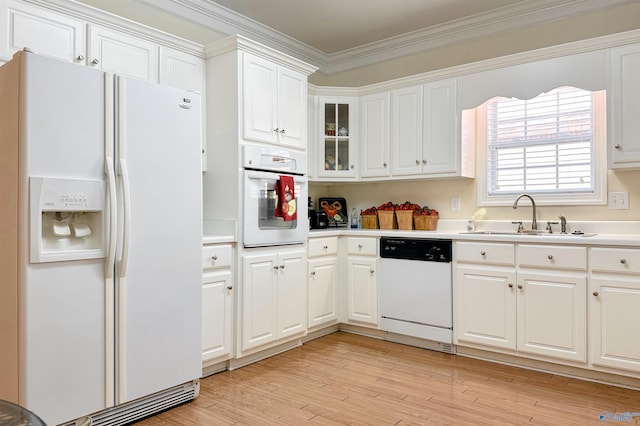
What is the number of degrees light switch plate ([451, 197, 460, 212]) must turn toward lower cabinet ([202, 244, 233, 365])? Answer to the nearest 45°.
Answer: approximately 45° to its right

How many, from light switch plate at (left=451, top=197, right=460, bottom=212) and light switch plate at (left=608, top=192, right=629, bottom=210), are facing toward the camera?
2

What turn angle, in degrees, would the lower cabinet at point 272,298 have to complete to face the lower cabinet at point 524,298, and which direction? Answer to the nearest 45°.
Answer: approximately 45° to its left

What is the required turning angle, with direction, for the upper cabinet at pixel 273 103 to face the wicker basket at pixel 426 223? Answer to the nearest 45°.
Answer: approximately 45° to its left

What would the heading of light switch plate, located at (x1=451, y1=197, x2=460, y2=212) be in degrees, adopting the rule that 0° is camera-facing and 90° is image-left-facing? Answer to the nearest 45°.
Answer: approximately 0°

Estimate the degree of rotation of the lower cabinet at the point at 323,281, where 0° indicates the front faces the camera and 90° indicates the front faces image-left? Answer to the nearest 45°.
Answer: approximately 315°

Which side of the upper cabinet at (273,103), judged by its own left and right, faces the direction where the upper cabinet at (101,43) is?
right

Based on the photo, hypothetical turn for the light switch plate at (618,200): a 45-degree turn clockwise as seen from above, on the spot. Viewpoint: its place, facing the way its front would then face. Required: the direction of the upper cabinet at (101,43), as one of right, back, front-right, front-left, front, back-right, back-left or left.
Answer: front

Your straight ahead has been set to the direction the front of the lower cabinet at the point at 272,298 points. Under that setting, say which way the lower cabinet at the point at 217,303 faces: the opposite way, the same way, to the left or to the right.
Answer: the same way

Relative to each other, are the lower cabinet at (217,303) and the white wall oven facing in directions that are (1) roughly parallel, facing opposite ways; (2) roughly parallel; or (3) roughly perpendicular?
roughly parallel

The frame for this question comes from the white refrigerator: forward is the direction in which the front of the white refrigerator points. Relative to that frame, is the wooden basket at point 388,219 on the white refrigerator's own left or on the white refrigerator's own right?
on the white refrigerator's own left

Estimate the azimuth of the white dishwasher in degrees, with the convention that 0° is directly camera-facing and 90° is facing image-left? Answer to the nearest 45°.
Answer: approximately 45°

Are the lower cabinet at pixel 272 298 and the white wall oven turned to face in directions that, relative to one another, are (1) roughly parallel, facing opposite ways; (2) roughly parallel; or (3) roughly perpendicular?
roughly parallel

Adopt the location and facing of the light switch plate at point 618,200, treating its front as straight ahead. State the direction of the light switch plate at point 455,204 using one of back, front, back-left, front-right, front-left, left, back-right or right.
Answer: right

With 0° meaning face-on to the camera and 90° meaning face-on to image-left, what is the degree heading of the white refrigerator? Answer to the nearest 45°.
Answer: approximately 315°

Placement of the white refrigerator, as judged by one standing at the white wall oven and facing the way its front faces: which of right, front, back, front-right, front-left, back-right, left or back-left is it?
right
